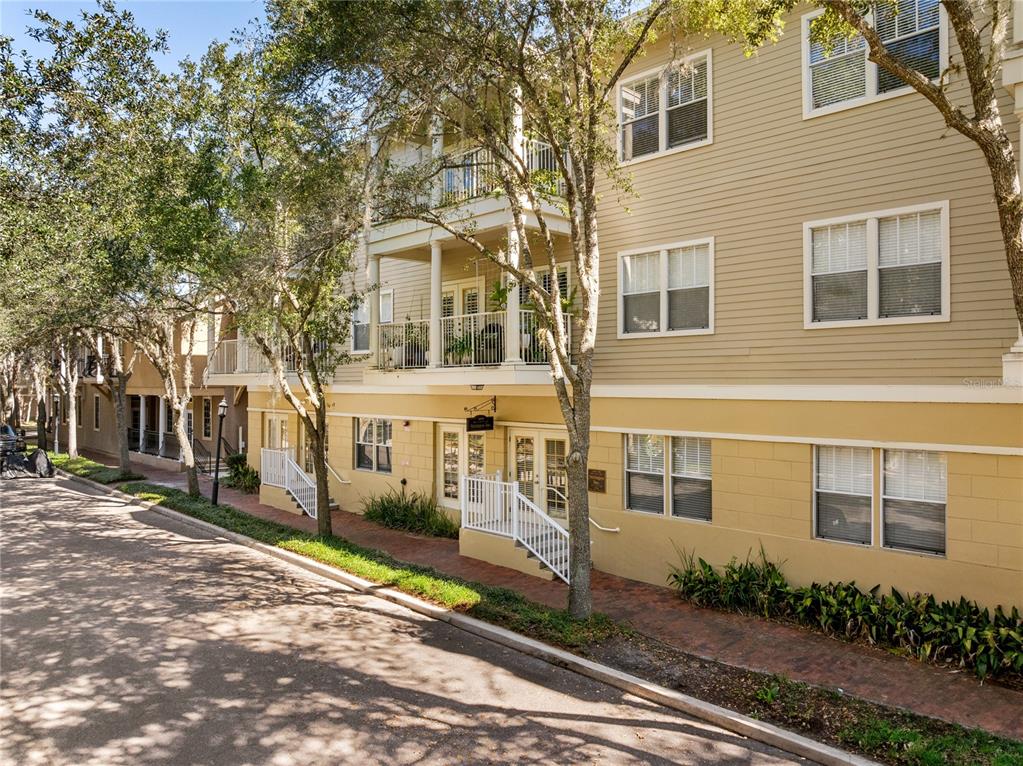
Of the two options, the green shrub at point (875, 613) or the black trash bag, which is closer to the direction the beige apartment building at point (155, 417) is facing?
the black trash bag

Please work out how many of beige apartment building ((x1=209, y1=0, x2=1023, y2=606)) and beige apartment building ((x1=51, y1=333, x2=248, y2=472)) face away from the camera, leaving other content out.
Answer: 0

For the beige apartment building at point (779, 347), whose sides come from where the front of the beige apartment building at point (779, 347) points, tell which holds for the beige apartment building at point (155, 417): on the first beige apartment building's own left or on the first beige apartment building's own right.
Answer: on the first beige apartment building's own right

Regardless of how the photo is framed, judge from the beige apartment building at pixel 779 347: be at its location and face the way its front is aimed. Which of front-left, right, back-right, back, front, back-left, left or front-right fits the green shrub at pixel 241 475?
right

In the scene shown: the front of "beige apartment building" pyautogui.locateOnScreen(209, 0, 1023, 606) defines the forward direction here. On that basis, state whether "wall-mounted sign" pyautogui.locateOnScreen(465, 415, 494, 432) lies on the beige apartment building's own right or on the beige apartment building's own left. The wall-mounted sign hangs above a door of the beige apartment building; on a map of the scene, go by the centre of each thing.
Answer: on the beige apartment building's own right

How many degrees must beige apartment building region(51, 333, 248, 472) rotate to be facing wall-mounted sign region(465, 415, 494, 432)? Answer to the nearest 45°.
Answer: approximately 45° to its left

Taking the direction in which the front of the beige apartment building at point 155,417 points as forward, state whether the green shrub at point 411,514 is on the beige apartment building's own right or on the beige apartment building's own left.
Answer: on the beige apartment building's own left

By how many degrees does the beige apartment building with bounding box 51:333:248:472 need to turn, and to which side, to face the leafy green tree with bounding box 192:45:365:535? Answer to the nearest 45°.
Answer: approximately 45° to its left

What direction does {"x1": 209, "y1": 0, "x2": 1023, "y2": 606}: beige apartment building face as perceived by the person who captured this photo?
facing the viewer and to the left of the viewer

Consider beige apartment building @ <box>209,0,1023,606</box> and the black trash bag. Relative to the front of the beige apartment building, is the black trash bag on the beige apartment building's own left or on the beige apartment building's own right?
on the beige apartment building's own right
